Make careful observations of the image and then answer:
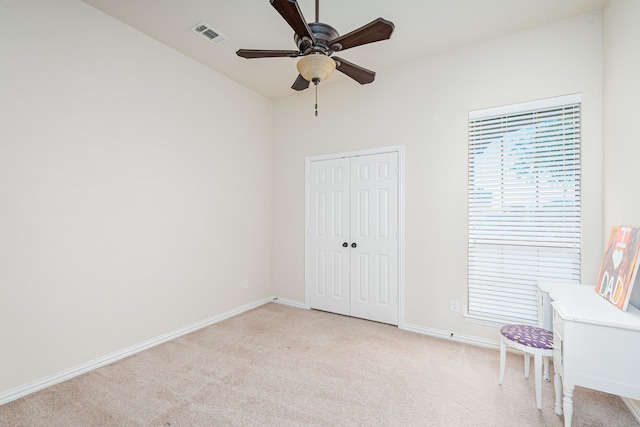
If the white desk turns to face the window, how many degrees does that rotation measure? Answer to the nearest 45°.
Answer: approximately 45° to its right

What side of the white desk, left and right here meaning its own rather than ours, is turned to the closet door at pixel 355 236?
front

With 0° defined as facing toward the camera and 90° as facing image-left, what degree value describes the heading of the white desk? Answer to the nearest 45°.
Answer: approximately 90°

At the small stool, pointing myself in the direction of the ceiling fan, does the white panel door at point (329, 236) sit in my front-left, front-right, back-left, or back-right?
front-right

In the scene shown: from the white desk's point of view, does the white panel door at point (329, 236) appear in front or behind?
in front

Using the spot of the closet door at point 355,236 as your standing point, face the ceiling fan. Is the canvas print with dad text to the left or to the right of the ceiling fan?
left

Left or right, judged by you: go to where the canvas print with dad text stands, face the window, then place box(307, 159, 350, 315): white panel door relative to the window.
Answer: left
